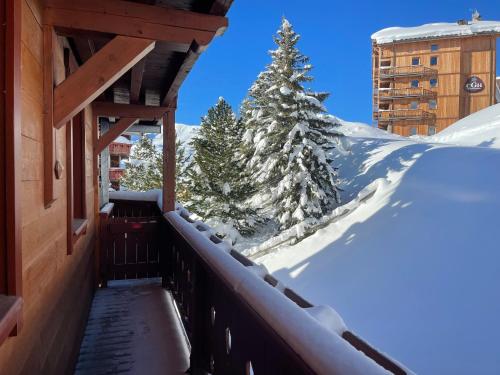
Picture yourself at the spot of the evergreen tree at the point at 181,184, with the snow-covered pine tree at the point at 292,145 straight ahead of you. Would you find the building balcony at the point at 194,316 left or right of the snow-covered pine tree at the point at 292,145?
right

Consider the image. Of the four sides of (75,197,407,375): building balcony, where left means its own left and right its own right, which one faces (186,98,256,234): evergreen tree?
left

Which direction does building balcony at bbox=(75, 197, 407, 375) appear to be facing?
to the viewer's right

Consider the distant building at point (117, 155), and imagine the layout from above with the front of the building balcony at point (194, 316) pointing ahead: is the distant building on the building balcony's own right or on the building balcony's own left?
on the building balcony's own left

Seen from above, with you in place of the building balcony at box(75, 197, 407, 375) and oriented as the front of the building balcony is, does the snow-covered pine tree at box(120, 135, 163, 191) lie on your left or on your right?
on your left

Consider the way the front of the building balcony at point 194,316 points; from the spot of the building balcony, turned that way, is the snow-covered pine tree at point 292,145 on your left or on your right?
on your left

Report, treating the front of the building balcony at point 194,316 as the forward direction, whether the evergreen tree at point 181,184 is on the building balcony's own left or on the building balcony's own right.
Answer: on the building balcony's own left

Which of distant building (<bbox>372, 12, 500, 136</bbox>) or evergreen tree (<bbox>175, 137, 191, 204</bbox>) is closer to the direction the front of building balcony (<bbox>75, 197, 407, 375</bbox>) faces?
the distant building

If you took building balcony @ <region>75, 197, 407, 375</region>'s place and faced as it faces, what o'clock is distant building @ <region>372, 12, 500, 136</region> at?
The distant building is roughly at 10 o'clock from the building balcony.
